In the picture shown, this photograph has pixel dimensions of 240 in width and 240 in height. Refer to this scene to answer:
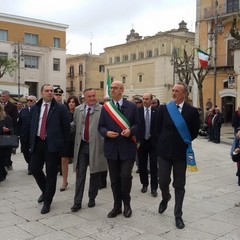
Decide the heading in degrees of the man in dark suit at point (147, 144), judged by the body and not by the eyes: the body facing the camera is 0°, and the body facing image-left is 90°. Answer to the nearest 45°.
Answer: approximately 0°

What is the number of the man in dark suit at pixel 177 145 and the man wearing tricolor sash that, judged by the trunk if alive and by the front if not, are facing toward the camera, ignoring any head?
2

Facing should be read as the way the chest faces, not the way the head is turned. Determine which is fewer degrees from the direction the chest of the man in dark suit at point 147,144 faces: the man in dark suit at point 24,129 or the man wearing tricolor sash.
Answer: the man wearing tricolor sash

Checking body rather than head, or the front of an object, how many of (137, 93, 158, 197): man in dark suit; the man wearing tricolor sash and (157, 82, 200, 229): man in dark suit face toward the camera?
3

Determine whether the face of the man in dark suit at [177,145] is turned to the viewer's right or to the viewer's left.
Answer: to the viewer's left

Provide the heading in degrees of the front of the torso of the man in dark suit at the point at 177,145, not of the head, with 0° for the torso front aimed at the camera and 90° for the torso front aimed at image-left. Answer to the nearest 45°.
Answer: approximately 0°
